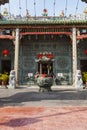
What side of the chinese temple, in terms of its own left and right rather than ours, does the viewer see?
front
